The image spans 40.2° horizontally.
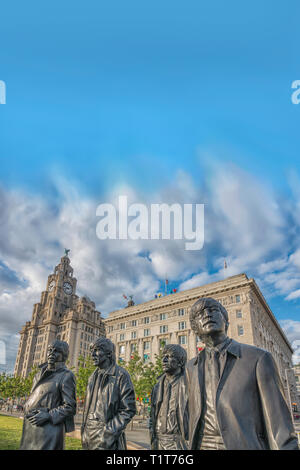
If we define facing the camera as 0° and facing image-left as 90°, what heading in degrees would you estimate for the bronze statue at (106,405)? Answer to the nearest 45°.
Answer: approximately 45°

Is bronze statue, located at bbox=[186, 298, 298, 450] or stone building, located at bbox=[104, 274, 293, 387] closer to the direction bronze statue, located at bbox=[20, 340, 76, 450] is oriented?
the bronze statue

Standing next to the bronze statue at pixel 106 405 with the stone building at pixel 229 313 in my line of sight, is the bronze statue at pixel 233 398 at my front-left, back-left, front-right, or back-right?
back-right

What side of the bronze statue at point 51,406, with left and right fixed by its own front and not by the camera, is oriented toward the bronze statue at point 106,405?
left

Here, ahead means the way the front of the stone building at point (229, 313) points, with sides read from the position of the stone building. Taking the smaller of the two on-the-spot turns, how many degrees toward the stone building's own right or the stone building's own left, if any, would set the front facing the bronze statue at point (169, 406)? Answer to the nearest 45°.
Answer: approximately 45° to the stone building's own left

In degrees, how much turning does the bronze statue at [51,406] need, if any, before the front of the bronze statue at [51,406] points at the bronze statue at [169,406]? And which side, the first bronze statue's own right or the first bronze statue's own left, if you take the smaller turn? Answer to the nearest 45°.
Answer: approximately 135° to the first bronze statue's own left

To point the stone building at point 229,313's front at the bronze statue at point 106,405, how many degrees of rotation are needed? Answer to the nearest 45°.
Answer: approximately 45° to its left

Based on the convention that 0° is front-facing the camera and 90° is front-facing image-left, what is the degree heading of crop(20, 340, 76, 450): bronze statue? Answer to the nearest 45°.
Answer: approximately 45°

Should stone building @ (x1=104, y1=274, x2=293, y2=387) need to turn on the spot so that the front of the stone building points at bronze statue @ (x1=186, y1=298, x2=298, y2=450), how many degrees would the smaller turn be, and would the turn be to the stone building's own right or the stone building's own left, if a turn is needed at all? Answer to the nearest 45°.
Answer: approximately 45° to the stone building's own left
